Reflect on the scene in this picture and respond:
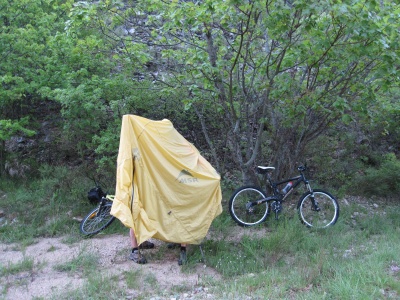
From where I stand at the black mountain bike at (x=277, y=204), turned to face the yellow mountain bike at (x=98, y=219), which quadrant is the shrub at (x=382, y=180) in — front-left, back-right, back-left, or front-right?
back-right

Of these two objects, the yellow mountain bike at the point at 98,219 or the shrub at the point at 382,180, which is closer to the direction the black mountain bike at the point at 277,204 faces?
the shrub

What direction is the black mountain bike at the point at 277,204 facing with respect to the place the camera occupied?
facing to the right of the viewer

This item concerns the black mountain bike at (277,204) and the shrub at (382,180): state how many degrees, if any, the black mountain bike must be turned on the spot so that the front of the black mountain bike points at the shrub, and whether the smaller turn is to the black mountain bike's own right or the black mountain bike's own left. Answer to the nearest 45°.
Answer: approximately 45° to the black mountain bike's own left

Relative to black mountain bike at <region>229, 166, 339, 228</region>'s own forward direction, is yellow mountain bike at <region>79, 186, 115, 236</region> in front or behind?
behind
